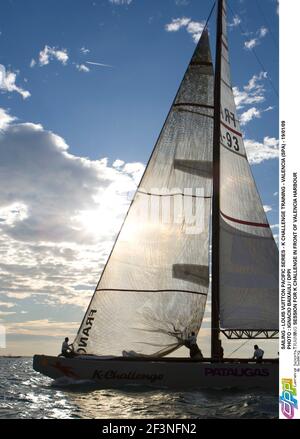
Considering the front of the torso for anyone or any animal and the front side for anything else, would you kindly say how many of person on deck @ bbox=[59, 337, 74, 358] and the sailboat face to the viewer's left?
1

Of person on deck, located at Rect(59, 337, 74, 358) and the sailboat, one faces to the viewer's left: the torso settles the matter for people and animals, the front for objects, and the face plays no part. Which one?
the sailboat

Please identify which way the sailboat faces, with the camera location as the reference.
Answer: facing to the left of the viewer

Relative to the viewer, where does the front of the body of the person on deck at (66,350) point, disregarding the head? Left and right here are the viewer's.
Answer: facing to the right of the viewer

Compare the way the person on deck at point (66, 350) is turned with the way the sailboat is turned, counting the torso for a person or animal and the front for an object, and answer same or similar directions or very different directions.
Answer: very different directions
